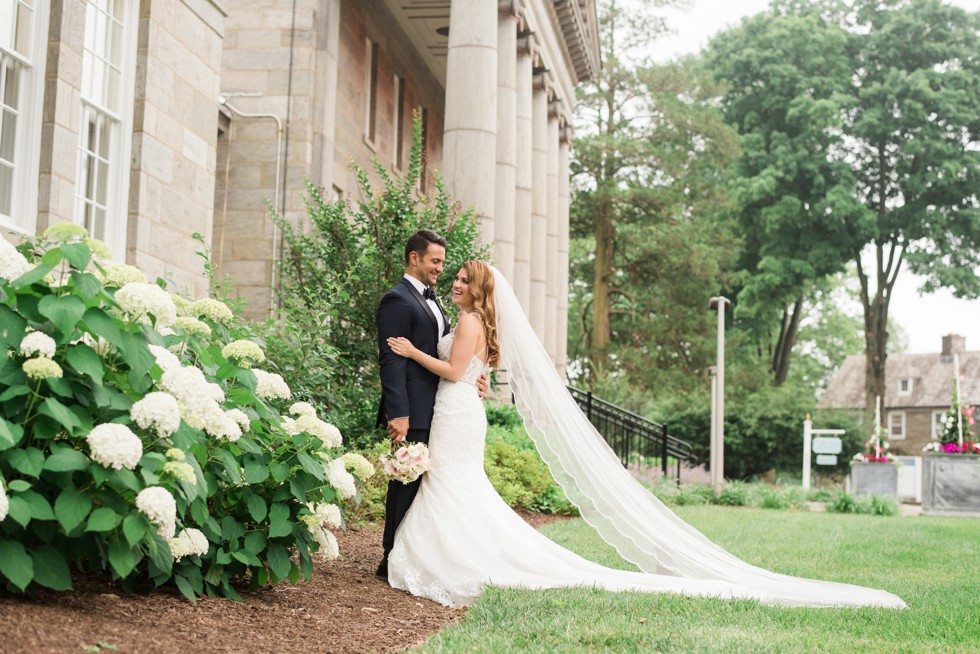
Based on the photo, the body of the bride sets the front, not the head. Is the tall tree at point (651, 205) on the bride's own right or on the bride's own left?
on the bride's own right

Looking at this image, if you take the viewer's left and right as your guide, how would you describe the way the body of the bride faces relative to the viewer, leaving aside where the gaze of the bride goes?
facing to the left of the viewer

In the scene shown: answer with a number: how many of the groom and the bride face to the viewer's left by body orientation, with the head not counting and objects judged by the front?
1

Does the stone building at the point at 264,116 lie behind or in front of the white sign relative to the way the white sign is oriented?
in front

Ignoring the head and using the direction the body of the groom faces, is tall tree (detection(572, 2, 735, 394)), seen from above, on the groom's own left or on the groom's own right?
on the groom's own left

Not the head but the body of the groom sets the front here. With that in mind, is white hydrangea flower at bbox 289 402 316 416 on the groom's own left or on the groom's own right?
on the groom's own right

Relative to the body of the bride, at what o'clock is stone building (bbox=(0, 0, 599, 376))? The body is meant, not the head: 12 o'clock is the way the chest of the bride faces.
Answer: The stone building is roughly at 2 o'clock from the bride.

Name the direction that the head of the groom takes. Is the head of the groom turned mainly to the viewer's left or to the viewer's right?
to the viewer's right
